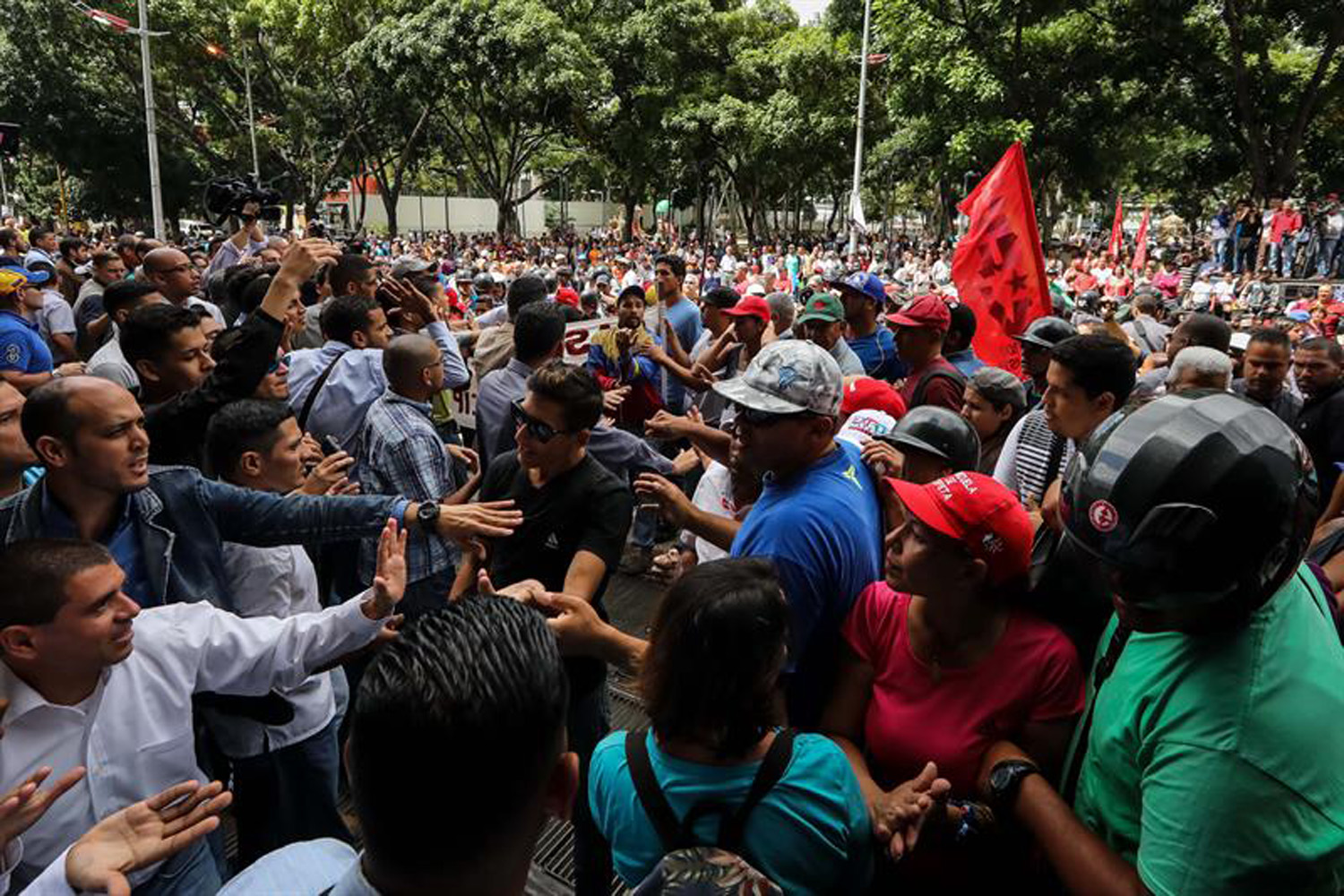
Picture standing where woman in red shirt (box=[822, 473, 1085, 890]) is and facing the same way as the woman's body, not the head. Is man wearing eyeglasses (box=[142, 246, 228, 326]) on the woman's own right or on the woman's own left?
on the woman's own right

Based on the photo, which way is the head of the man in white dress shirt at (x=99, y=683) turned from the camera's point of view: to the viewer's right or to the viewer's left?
to the viewer's right

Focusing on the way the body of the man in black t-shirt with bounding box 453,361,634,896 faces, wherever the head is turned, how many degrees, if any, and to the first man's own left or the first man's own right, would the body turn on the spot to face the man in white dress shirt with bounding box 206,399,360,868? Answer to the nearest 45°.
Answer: approximately 45° to the first man's own right

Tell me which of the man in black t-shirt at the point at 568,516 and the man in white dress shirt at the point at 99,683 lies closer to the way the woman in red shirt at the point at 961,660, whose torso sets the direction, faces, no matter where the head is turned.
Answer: the man in white dress shirt

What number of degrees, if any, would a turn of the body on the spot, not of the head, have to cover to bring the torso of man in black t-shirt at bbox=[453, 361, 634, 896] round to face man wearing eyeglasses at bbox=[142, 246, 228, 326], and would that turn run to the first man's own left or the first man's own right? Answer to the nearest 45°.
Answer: approximately 90° to the first man's own right

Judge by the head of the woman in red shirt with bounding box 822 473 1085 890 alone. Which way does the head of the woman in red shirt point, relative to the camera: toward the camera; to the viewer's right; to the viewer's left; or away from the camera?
to the viewer's left

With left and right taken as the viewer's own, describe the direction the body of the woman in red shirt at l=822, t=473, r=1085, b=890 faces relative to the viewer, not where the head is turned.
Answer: facing the viewer and to the left of the viewer

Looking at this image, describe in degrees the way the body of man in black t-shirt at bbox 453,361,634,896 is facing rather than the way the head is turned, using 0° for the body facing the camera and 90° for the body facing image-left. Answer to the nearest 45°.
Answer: approximately 45°

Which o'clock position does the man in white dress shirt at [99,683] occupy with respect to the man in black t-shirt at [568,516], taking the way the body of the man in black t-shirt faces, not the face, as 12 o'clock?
The man in white dress shirt is roughly at 12 o'clock from the man in black t-shirt.

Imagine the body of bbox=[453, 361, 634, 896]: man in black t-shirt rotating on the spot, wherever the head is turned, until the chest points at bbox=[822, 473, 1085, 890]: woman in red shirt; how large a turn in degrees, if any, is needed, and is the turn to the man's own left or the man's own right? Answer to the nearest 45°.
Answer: approximately 90° to the man's own left

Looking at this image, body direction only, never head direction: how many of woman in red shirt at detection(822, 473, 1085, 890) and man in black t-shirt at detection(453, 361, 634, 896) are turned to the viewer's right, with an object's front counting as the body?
0

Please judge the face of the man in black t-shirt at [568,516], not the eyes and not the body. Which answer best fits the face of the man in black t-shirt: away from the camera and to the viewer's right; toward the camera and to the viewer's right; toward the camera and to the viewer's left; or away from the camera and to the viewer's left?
toward the camera and to the viewer's left

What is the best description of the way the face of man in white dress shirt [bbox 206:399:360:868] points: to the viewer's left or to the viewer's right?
to the viewer's right
